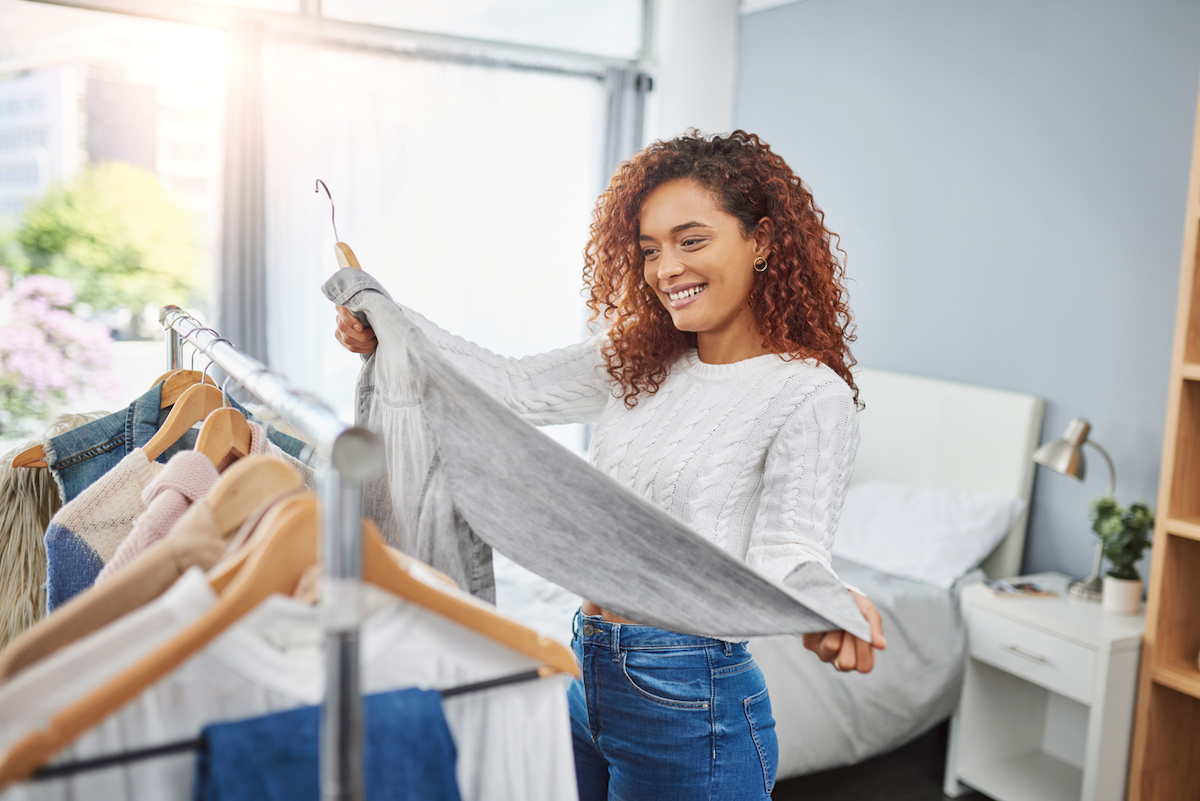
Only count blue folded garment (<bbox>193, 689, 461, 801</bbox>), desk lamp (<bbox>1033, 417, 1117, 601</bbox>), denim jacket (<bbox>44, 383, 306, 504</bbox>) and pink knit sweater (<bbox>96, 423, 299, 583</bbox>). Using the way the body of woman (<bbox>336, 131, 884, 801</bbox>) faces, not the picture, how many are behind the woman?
1

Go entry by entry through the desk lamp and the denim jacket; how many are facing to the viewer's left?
1

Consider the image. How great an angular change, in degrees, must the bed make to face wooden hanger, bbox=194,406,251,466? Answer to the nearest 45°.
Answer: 0° — it already faces it

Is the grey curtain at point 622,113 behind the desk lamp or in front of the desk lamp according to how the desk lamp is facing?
in front

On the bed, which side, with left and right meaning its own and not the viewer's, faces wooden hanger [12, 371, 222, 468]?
front

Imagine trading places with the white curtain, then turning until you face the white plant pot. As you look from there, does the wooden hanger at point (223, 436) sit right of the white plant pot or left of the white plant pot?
right

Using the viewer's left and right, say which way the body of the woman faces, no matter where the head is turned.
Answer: facing the viewer and to the left of the viewer

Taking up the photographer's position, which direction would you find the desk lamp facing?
facing to the left of the viewer

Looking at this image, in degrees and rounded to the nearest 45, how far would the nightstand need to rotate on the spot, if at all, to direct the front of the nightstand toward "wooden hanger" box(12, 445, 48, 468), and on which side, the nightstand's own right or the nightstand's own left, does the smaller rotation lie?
0° — it already faces it

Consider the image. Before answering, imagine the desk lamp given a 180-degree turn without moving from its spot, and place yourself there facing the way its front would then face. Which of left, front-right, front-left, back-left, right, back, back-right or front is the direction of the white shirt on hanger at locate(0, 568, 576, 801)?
right

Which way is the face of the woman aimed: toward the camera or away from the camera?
toward the camera
